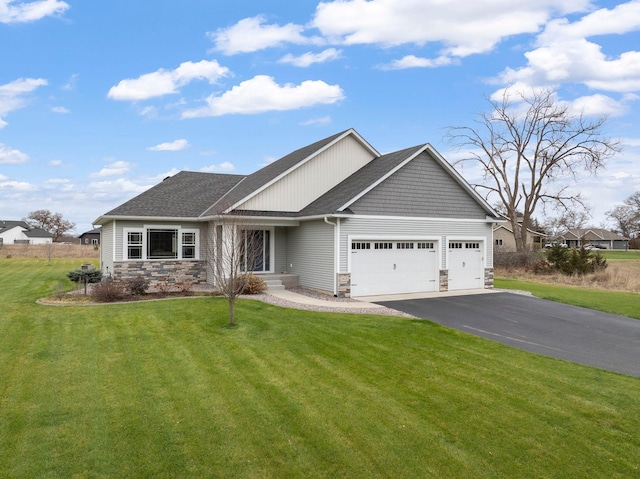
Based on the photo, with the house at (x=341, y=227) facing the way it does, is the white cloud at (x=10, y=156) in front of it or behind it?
behind

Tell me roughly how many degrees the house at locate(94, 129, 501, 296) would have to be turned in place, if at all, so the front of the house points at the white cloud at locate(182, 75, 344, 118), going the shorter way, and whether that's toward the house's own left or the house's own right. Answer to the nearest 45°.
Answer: approximately 180°

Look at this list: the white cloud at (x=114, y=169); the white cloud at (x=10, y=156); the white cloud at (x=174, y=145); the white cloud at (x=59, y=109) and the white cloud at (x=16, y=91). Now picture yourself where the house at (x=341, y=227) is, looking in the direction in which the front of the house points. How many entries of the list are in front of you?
0

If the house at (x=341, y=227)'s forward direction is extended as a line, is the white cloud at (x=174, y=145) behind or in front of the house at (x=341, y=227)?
behind

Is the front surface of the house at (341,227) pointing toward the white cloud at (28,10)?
no

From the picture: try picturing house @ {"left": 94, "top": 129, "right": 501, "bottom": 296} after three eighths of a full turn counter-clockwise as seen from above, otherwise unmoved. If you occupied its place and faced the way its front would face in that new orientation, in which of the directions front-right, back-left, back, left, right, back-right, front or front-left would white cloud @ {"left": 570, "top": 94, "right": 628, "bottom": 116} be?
front-right

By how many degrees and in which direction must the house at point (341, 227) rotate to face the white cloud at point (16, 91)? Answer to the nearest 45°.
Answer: approximately 135° to its right

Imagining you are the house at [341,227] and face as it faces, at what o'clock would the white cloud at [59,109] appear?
The white cloud is roughly at 5 o'clock from the house.

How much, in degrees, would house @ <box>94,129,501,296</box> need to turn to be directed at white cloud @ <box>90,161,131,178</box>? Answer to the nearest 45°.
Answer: approximately 180°

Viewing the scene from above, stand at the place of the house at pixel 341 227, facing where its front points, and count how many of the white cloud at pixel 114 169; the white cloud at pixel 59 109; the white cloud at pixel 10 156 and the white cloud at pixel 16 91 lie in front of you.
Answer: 0

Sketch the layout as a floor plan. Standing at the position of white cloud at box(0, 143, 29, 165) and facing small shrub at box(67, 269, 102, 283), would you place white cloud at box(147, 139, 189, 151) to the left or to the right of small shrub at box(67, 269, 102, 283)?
left

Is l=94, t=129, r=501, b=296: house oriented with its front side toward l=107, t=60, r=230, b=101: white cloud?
no
